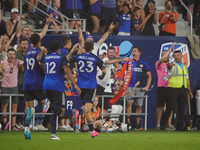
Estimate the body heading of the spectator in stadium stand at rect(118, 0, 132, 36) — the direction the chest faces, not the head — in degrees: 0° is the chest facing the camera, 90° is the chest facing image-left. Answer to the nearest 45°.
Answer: approximately 0°

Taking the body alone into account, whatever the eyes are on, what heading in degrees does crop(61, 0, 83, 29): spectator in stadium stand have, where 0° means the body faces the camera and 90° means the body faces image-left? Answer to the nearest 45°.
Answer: approximately 0°

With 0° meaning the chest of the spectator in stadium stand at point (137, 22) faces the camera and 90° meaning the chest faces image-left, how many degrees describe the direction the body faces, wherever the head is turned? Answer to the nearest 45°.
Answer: approximately 315°

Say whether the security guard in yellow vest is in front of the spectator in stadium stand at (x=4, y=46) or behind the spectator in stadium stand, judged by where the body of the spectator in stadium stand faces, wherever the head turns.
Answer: in front

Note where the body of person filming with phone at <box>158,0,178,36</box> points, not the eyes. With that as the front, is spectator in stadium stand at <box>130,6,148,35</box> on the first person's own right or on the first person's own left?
on the first person's own right

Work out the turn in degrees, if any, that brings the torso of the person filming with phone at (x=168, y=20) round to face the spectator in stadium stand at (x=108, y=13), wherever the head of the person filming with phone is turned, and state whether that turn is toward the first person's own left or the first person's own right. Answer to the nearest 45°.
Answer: approximately 90° to the first person's own right

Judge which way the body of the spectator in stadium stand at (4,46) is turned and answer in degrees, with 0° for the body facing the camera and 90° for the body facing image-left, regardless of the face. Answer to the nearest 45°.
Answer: approximately 315°

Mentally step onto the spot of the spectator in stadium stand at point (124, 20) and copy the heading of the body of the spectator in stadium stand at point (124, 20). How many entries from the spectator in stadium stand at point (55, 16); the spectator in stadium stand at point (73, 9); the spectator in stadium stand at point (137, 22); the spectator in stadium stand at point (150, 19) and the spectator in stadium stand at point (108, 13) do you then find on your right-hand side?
3
